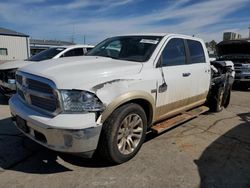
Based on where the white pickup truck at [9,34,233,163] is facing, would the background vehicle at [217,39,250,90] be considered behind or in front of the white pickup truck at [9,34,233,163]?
behind

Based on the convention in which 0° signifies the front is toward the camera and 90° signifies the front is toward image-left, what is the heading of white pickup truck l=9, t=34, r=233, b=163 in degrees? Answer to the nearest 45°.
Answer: approximately 45°
